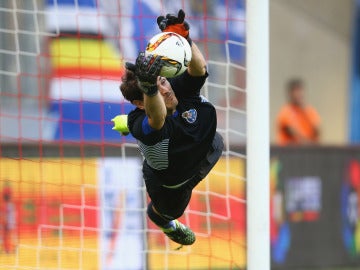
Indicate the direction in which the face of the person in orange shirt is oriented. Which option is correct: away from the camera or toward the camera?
toward the camera

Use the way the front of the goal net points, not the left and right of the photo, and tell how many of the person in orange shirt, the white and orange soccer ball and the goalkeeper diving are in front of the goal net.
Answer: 2

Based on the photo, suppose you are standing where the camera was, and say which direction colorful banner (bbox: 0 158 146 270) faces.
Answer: facing the viewer

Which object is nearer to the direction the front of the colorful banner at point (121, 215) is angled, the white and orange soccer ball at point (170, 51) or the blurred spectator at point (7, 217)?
the white and orange soccer ball

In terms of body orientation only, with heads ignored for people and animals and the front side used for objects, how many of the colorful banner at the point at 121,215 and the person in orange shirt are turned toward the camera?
2

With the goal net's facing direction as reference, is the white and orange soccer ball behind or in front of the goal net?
in front

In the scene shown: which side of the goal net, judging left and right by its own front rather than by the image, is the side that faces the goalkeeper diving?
front

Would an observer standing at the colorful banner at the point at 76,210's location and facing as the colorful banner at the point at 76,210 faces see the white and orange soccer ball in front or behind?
in front

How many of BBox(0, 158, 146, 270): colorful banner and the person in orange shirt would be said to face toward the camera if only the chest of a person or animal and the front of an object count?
2

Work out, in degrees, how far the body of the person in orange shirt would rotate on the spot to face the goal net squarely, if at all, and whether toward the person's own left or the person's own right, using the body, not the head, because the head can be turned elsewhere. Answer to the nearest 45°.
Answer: approximately 45° to the person's own right

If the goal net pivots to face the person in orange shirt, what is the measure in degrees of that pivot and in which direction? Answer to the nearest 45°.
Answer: approximately 135° to its left
